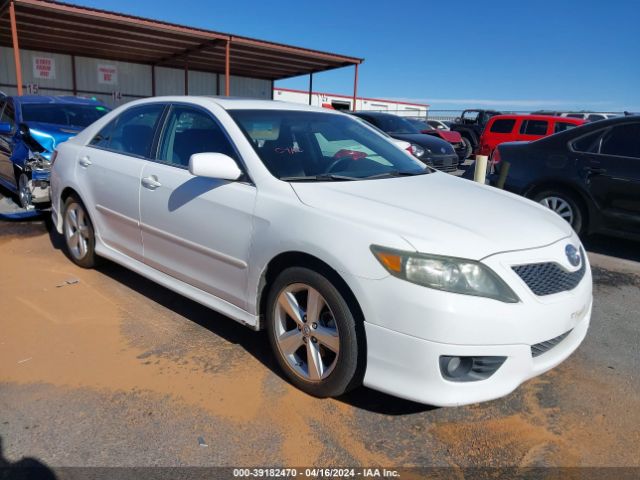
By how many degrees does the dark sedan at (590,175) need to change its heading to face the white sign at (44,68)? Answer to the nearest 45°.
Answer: approximately 180°

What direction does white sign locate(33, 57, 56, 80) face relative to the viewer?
toward the camera

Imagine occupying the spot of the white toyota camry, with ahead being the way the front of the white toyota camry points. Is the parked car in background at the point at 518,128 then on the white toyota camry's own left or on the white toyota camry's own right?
on the white toyota camry's own left

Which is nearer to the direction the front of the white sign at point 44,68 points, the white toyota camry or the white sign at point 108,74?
the white toyota camry

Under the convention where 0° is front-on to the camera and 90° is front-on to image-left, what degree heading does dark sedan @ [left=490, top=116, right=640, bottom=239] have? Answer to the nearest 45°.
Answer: approximately 270°

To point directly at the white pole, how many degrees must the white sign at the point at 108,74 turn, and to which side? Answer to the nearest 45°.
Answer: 0° — it already faces it

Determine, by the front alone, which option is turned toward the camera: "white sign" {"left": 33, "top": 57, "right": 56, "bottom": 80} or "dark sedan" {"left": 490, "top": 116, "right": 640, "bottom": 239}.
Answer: the white sign

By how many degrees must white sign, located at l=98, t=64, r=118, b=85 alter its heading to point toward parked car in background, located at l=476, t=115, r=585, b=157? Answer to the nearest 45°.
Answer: approximately 45° to its left

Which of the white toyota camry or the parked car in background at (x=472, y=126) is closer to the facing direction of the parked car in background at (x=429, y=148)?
the white toyota camry

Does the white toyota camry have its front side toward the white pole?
no

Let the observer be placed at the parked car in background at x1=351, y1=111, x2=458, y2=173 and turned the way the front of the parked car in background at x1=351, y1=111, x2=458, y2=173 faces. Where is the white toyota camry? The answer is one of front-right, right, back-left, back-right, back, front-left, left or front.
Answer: front-right

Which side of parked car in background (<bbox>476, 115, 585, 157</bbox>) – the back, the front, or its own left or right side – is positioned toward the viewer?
right

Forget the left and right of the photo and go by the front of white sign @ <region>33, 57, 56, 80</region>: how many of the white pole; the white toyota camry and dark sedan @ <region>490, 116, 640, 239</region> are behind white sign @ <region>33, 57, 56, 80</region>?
0

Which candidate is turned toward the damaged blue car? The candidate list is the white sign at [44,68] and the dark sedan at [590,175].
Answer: the white sign

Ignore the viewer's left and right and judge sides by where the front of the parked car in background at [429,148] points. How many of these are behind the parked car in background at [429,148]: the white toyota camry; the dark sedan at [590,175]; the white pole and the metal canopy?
1

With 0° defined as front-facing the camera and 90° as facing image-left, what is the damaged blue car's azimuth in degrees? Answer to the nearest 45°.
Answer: approximately 315°

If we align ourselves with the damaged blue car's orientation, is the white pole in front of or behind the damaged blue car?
in front

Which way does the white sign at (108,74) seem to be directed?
toward the camera

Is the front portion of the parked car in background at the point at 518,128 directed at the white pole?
no

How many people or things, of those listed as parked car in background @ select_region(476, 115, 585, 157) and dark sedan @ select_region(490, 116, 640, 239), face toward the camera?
0
